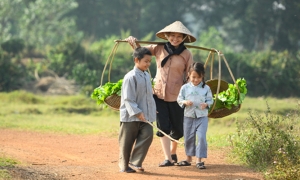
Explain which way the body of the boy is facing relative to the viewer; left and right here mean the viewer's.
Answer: facing the viewer and to the right of the viewer

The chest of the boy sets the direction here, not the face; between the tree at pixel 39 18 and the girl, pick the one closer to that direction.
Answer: the girl

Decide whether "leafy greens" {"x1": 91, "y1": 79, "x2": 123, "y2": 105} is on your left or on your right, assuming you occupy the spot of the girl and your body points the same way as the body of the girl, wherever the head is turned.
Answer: on your right

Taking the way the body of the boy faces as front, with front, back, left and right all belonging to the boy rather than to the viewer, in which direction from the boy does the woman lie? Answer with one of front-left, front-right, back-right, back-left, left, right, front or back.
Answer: left

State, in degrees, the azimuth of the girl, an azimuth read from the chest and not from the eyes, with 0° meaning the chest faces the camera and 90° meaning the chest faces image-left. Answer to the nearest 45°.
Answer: approximately 0°

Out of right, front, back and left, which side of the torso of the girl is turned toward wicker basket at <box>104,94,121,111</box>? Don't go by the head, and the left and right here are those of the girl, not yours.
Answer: right

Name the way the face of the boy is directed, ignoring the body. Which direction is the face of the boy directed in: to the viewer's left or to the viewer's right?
to the viewer's right

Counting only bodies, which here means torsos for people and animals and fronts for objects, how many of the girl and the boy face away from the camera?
0
